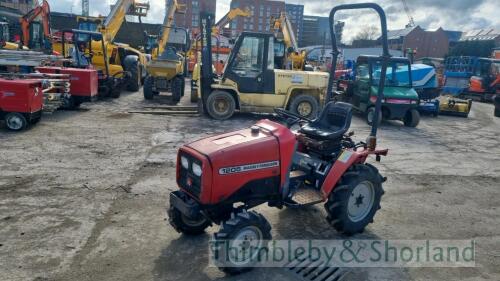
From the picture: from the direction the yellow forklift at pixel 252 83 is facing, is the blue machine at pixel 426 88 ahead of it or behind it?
behind

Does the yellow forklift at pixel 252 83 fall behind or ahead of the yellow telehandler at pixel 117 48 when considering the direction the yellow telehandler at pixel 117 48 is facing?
ahead

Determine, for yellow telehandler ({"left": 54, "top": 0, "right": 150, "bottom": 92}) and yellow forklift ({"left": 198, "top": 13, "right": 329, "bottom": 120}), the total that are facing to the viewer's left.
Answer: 1

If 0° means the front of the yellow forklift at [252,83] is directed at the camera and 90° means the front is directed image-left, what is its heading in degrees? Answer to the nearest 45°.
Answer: approximately 90°

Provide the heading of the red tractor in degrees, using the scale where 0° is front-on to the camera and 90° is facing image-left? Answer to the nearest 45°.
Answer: approximately 45°

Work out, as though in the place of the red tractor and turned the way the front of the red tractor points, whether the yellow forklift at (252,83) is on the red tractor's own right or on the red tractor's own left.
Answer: on the red tractor's own right
